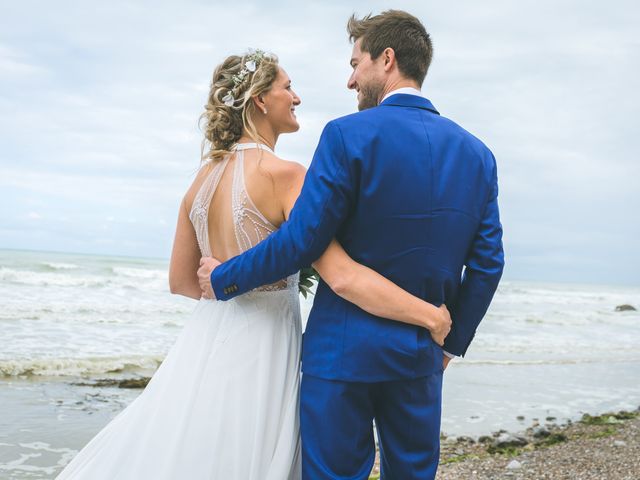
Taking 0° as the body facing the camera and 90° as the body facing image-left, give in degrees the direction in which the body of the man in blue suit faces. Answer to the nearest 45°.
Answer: approximately 180°

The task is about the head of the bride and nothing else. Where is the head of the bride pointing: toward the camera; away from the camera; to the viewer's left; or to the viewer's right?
to the viewer's right

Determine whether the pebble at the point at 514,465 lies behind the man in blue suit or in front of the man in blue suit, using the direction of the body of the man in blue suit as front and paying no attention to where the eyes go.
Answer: in front

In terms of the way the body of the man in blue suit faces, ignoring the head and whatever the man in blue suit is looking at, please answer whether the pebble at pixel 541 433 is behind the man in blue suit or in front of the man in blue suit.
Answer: in front
